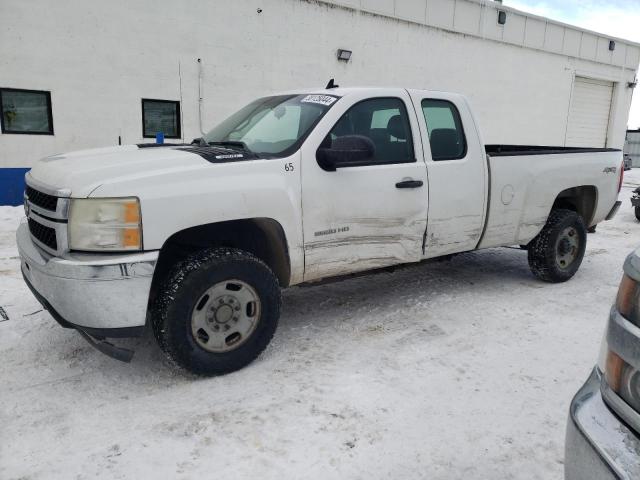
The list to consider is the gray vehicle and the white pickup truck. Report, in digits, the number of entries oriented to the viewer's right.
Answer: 0

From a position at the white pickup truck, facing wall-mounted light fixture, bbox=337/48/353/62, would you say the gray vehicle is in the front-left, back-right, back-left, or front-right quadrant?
back-right

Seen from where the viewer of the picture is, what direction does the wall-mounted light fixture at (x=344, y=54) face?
facing the viewer and to the right of the viewer

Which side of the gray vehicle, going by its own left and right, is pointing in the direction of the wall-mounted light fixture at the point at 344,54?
right

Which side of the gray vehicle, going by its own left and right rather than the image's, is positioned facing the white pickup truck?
right

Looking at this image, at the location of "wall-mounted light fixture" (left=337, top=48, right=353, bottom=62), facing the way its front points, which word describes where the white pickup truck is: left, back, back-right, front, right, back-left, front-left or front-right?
front-right

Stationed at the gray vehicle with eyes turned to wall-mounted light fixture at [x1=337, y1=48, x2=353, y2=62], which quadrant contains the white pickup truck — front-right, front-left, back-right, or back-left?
front-left

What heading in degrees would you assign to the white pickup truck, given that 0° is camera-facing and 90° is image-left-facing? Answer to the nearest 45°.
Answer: approximately 45°

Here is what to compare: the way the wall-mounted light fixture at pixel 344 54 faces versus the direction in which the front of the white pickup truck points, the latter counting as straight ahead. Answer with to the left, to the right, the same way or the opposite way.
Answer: to the left

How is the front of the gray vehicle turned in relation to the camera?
facing the viewer and to the left of the viewer

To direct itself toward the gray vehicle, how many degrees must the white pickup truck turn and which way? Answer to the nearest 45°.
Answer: approximately 90° to its left
